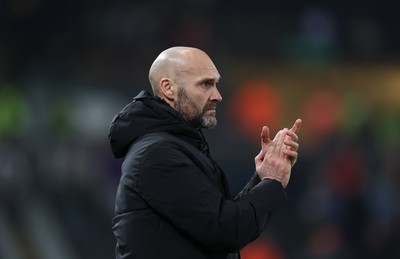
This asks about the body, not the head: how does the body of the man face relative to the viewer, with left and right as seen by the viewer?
facing to the right of the viewer

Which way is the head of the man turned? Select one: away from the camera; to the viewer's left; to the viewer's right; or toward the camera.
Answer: to the viewer's right
